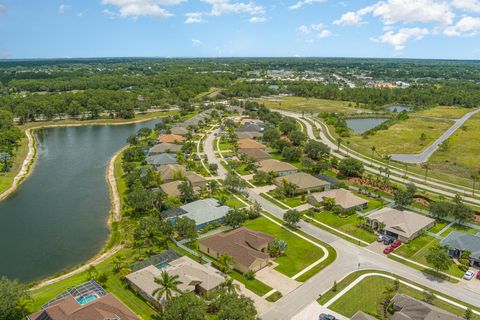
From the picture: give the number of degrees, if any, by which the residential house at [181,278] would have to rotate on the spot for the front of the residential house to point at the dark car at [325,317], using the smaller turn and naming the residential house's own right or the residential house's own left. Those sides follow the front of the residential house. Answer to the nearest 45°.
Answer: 0° — it already faces it

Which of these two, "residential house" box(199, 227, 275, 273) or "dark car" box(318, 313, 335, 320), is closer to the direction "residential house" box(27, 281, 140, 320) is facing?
the dark car

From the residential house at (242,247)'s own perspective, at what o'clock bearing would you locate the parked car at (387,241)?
The parked car is roughly at 10 o'clock from the residential house.

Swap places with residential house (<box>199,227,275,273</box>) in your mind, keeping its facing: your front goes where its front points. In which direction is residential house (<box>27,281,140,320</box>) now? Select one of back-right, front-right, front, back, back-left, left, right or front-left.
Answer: right

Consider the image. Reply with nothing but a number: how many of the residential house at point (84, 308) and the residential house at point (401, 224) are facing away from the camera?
0

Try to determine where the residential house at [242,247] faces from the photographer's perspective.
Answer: facing the viewer and to the right of the viewer

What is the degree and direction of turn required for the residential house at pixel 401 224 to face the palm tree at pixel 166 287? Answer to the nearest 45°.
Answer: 0° — it already faces it

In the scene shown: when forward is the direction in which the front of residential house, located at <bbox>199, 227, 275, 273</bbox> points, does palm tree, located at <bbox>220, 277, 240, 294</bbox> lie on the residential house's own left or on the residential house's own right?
on the residential house's own right

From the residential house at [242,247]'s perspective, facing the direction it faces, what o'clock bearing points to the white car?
The white car is roughly at 11 o'clock from the residential house.

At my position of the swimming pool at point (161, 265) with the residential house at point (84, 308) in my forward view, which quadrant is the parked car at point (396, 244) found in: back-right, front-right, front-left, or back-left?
back-left

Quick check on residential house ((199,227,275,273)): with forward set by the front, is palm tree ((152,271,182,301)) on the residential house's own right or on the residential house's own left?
on the residential house's own right

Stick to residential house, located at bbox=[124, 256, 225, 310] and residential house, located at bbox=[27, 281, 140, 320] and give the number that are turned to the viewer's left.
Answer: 0

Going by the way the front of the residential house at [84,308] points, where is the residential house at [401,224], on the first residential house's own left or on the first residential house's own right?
on the first residential house's own left

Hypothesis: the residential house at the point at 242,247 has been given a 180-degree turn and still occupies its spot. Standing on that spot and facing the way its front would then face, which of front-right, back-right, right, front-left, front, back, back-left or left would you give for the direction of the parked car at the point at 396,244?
back-right

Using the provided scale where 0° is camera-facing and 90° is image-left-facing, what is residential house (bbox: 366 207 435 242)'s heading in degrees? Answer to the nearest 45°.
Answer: approximately 45°

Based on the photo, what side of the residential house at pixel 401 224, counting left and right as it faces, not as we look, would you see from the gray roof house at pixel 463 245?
left
